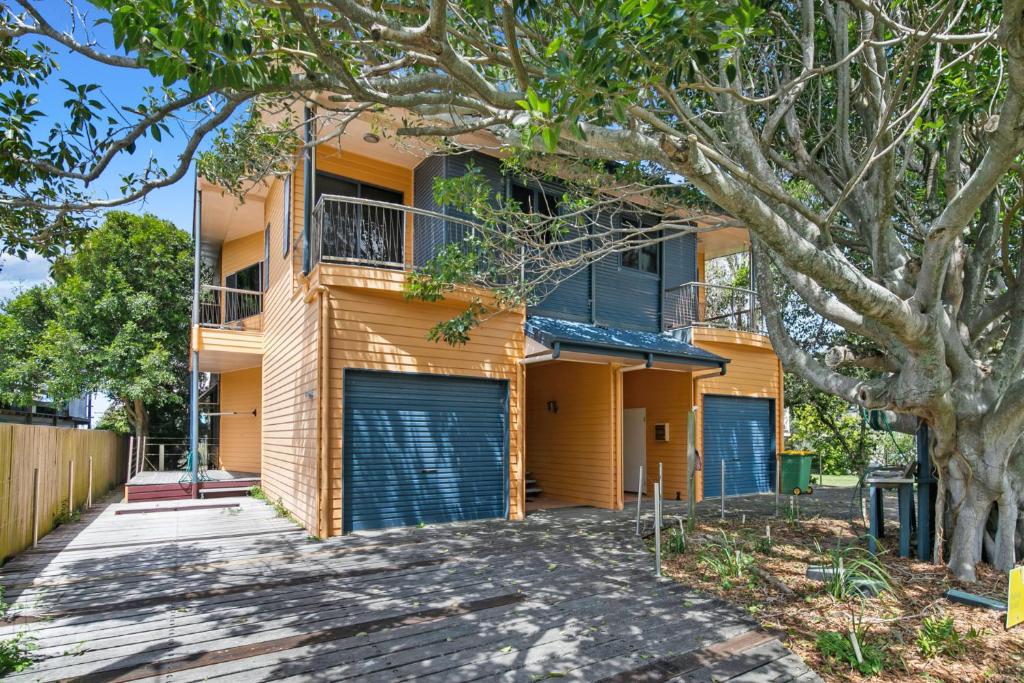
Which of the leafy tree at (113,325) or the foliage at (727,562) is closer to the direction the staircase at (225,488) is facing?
the foliage

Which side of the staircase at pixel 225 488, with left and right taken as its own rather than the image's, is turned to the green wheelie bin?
left

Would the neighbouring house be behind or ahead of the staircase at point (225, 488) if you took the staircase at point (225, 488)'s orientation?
behind

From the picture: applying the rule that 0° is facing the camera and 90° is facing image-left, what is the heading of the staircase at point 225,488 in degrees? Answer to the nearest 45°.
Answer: approximately 0°

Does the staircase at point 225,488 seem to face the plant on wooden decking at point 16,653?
yes

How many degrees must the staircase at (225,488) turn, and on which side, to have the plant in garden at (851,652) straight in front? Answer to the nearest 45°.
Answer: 0° — it already faces it
